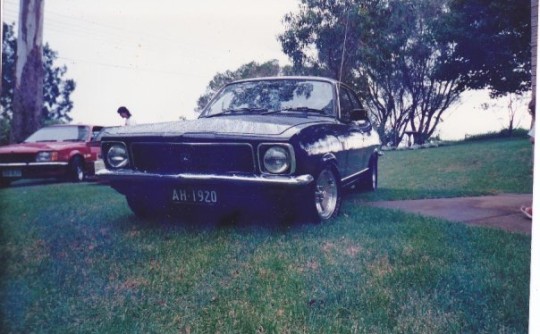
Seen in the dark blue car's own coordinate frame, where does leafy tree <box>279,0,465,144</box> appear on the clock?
The leafy tree is roughly at 6 o'clock from the dark blue car.

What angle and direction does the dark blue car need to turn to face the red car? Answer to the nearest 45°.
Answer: approximately 90° to its right

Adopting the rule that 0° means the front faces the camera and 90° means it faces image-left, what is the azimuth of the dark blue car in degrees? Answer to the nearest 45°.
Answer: approximately 45°

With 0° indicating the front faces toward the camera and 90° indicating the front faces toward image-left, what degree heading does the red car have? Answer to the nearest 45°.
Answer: approximately 45°
